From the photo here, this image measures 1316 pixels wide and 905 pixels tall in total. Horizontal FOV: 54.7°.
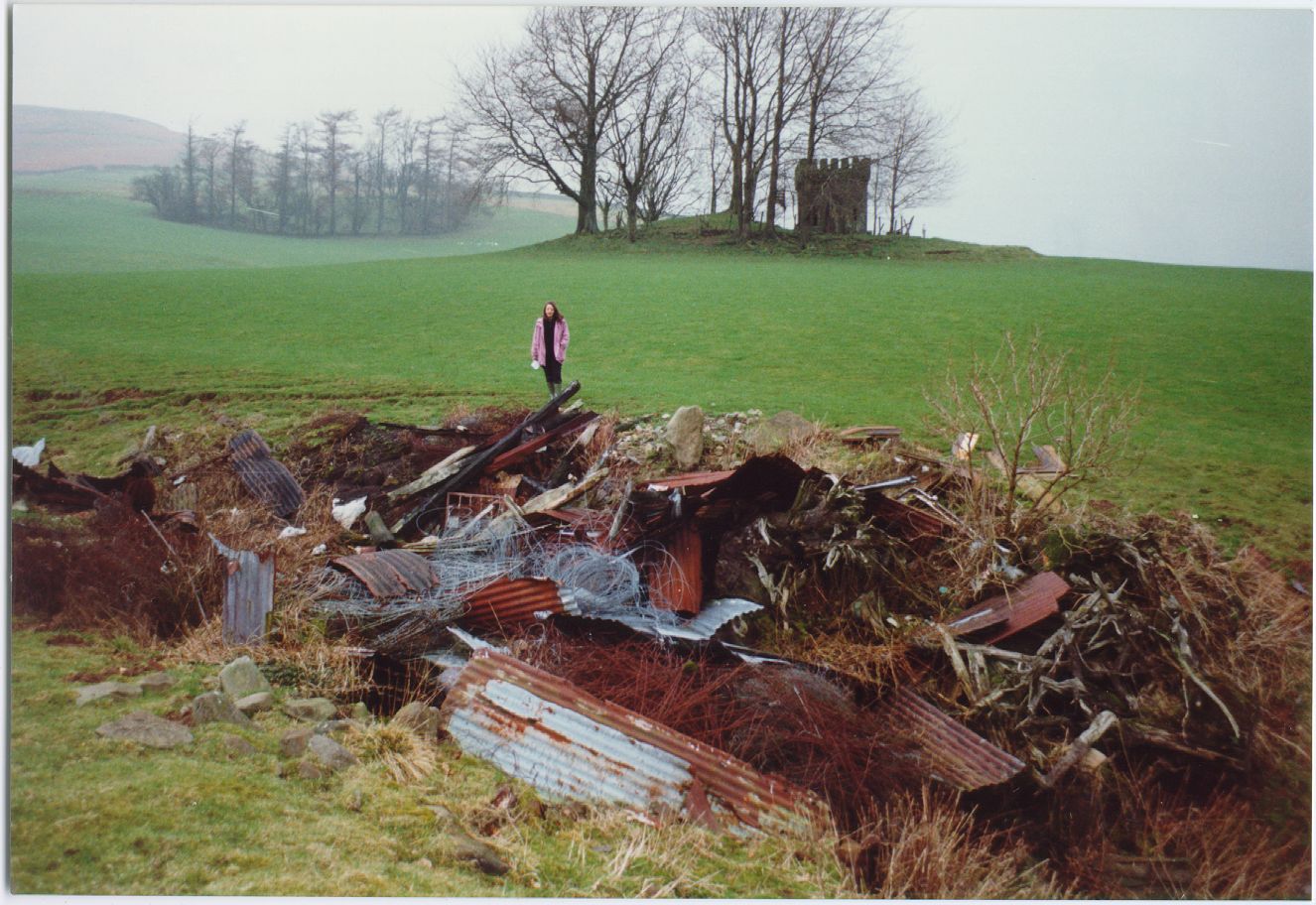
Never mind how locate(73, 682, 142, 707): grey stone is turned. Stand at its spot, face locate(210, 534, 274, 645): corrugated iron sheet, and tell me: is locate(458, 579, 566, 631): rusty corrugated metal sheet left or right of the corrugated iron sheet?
right

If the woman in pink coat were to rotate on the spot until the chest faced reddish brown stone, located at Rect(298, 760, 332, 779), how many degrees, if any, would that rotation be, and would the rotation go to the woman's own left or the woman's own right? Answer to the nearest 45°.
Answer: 0° — they already face it

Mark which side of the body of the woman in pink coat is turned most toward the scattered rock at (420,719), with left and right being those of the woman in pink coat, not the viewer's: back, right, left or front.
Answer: front

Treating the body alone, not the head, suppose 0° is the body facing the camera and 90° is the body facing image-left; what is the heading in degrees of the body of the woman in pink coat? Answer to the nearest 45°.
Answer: approximately 0°

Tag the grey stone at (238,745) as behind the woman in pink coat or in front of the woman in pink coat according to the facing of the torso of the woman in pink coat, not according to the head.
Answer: in front

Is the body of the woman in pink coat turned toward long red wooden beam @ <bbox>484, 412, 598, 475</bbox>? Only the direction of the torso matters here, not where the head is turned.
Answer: yes

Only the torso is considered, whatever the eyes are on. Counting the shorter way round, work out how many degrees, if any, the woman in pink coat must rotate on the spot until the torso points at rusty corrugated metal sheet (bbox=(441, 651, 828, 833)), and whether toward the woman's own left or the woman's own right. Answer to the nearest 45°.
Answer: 0° — they already face it

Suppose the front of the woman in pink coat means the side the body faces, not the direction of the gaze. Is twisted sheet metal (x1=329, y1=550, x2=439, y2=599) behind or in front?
in front
